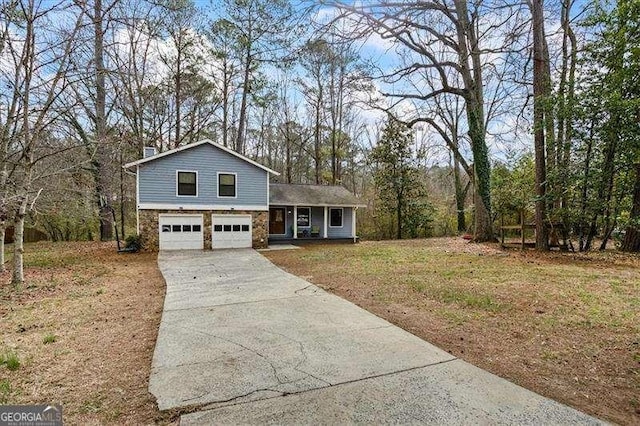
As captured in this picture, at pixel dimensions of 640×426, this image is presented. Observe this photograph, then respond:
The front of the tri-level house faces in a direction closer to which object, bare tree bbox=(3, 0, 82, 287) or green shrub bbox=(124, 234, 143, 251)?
the bare tree

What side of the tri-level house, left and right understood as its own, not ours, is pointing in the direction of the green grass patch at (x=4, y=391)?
front

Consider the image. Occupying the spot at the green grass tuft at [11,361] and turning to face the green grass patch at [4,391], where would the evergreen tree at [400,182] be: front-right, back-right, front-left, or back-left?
back-left

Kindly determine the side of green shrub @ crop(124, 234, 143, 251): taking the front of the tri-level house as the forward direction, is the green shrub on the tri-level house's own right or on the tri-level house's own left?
on the tri-level house's own right

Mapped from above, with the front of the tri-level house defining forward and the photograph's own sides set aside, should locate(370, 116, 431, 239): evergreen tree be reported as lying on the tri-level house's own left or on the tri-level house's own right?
on the tri-level house's own left

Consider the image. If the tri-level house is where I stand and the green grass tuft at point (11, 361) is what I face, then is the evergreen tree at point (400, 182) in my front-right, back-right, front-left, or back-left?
back-left

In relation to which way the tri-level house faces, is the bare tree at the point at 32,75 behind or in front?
in front

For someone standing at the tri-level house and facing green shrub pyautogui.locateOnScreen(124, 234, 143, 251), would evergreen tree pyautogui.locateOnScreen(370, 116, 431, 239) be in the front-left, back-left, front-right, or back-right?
back-right

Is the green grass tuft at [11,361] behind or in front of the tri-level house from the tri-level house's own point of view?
in front

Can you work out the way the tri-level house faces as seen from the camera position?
facing the viewer

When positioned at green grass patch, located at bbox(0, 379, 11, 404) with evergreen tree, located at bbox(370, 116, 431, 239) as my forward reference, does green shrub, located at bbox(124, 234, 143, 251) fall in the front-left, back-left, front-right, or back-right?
front-left
